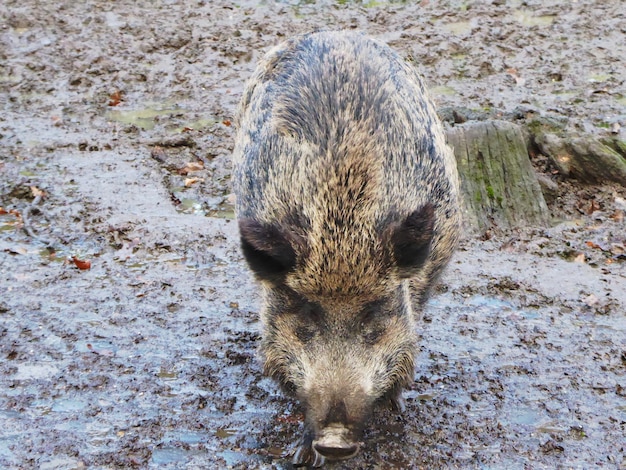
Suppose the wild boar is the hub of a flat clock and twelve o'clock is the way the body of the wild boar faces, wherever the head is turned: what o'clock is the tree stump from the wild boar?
The tree stump is roughly at 7 o'clock from the wild boar.

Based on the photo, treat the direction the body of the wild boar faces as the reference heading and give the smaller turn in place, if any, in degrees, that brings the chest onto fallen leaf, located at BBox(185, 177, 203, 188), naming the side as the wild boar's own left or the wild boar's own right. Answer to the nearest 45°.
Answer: approximately 135° to the wild boar's own right

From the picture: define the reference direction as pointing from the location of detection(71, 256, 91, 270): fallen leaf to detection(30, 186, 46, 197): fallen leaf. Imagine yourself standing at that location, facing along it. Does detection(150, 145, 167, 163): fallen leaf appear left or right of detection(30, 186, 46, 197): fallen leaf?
right

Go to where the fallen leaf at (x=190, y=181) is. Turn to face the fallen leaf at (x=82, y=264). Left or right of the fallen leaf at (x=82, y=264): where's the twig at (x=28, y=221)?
right

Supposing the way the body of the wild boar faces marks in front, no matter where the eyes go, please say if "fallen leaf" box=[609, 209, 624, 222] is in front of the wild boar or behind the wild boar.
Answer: behind

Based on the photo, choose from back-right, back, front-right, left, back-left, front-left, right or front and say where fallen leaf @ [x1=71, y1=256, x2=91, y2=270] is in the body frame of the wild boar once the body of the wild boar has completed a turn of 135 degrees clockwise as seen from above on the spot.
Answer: front

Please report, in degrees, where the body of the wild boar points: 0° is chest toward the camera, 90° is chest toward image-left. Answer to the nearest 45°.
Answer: approximately 0°

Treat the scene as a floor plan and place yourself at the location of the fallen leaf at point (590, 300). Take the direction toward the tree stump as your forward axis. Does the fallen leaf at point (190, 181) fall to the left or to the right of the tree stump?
left

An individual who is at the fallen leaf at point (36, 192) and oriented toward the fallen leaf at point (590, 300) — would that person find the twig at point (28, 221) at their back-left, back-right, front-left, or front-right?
front-right

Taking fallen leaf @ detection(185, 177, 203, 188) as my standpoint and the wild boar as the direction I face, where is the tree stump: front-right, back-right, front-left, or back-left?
front-left

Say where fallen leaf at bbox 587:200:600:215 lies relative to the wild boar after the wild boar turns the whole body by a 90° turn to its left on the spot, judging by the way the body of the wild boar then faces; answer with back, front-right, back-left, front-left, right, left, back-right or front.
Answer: front-left

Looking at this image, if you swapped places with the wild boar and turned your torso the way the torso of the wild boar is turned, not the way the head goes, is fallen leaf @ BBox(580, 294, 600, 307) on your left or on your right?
on your left

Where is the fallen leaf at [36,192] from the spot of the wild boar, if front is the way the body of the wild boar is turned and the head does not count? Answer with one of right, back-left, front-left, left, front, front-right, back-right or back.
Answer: back-right
